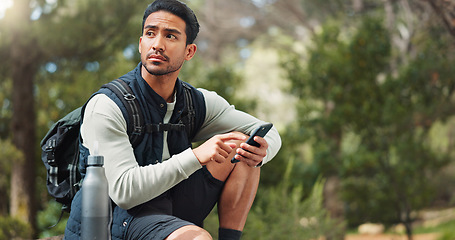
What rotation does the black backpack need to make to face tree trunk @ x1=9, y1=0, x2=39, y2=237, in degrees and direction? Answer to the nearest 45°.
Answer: approximately 45° to its right

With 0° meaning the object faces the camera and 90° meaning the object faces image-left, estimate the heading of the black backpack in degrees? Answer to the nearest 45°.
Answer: approximately 135°

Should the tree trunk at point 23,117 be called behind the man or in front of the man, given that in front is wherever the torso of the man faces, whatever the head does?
behind

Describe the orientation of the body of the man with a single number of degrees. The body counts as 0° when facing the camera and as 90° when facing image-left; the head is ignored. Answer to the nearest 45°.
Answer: approximately 315°
